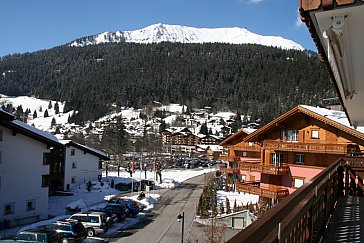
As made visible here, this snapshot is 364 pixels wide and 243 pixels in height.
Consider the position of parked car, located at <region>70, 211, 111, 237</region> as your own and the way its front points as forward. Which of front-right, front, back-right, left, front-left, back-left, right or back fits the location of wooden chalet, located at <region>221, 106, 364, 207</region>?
back-right

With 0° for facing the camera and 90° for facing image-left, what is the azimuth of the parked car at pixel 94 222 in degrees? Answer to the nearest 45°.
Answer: approximately 135°

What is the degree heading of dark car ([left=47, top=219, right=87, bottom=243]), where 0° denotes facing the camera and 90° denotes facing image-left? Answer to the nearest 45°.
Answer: approximately 135°

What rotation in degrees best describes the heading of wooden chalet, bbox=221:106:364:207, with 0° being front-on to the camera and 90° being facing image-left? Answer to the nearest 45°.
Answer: approximately 45°
